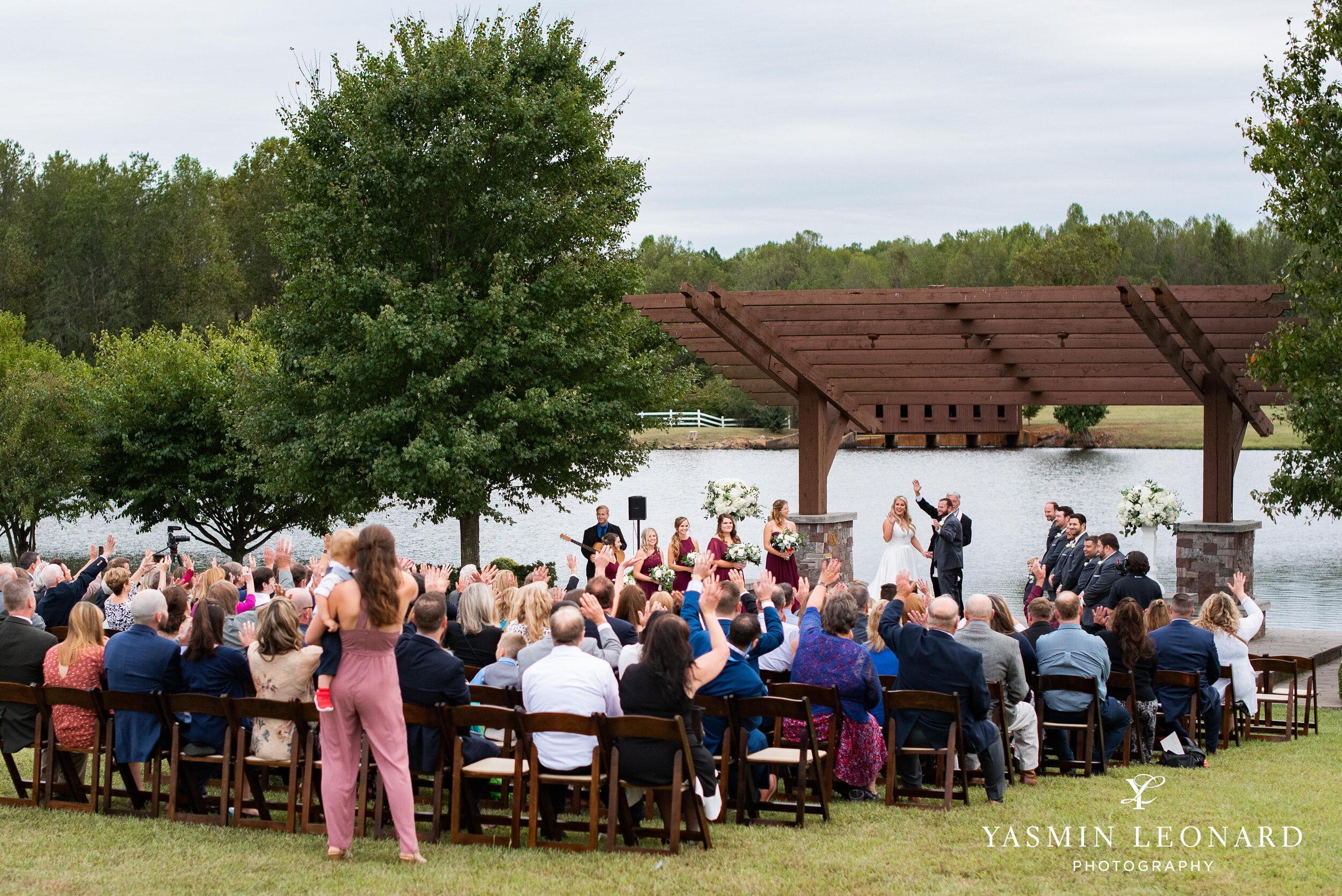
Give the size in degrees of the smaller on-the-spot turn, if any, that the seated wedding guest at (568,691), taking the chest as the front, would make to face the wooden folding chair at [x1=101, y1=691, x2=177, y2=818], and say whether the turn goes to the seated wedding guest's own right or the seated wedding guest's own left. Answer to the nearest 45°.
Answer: approximately 90° to the seated wedding guest's own left

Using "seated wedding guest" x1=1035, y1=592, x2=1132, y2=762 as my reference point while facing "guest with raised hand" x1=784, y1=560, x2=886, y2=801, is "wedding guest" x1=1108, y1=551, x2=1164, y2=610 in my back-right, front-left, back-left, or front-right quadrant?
back-right

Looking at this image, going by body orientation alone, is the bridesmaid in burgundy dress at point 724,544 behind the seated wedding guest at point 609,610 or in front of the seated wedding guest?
in front

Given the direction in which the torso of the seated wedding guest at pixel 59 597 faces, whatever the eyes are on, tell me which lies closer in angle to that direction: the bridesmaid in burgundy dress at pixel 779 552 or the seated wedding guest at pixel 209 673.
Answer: the bridesmaid in burgundy dress

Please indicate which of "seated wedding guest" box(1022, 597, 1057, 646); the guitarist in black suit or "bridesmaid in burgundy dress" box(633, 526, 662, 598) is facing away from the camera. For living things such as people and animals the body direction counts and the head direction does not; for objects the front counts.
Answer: the seated wedding guest

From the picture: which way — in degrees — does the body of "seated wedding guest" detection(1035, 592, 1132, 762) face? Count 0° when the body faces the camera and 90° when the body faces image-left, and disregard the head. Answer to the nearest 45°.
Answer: approximately 180°

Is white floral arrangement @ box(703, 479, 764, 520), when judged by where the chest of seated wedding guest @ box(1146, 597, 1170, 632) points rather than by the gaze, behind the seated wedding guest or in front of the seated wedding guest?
in front

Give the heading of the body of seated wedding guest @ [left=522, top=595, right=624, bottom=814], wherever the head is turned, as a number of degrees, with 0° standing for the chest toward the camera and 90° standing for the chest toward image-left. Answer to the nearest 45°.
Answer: approximately 180°

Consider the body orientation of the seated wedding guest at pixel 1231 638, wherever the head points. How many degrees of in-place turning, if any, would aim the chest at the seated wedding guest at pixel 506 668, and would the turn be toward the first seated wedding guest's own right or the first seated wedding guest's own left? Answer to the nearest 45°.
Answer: approximately 90° to the first seated wedding guest's own left

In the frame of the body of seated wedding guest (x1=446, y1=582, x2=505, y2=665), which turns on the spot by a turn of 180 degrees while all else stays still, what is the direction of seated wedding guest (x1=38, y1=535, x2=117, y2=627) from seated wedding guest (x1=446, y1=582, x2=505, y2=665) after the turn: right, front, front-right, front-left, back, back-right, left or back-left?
right

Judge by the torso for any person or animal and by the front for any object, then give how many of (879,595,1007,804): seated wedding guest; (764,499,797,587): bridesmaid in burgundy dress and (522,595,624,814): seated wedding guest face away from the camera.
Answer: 2

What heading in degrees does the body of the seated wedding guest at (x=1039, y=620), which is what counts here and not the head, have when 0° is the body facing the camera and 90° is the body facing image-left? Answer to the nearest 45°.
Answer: approximately 180°

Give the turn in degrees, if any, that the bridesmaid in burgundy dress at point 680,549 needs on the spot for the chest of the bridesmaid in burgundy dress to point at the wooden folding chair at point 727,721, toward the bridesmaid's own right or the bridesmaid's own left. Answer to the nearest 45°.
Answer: approximately 45° to the bridesmaid's own right

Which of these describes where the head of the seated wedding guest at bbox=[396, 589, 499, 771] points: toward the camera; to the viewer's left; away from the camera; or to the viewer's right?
away from the camera

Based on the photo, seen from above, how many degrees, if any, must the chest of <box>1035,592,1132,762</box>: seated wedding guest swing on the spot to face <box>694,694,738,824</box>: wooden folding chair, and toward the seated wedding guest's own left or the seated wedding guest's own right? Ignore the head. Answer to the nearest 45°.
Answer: approximately 135° to the seated wedding guest's own left

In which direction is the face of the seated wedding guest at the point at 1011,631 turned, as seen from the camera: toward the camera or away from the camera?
away from the camera

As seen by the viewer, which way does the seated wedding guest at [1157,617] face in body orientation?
away from the camera

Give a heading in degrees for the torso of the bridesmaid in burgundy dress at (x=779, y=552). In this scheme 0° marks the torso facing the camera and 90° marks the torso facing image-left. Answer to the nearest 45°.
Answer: approximately 315°

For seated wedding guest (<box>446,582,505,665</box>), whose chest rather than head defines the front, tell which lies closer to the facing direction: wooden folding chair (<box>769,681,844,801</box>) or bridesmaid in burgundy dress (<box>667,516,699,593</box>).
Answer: the bridesmaid in burgundy dress
